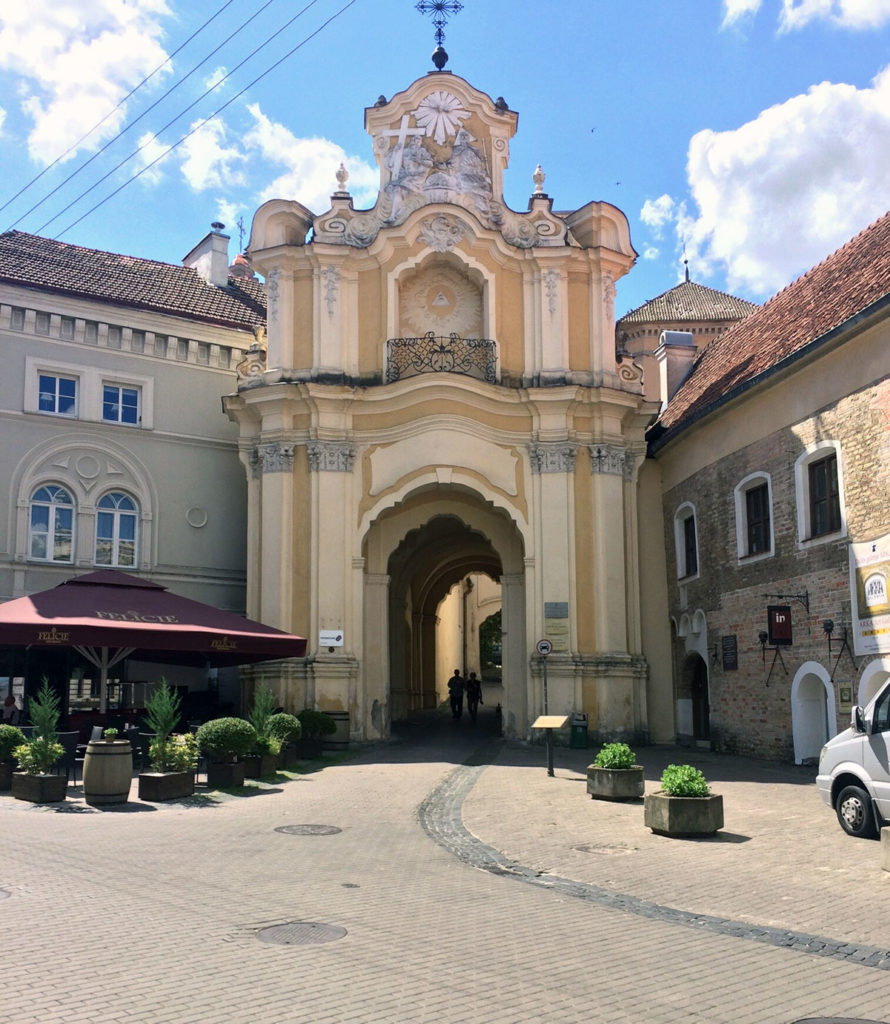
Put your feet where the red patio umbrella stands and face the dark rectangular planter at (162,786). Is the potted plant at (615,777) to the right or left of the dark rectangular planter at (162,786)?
left

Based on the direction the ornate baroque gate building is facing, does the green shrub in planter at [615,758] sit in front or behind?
in front

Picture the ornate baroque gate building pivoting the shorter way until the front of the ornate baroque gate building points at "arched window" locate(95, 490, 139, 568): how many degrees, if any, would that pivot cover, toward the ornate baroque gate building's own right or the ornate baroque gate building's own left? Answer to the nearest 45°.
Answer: approximately 90° to the ornate baroque gate building's own right

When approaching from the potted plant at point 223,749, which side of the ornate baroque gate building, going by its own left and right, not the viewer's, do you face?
front

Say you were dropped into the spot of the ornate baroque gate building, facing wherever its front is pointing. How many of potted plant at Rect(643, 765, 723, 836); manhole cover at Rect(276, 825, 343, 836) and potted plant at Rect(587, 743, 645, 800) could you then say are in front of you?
3

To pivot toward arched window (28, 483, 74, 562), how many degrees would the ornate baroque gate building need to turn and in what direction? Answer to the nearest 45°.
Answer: approximately 90° to its right

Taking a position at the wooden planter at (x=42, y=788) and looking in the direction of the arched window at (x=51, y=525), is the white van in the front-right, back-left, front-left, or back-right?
back-right

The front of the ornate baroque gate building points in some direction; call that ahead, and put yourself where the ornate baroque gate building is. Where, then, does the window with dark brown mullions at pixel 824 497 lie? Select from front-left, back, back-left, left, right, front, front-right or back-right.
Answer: front-left

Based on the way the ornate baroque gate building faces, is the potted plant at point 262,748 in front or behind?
in front

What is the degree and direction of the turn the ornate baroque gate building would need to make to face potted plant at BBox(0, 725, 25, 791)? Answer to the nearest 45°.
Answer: approximately 45° to its right

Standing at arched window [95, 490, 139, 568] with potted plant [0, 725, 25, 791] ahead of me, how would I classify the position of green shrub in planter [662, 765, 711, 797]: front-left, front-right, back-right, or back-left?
front-left

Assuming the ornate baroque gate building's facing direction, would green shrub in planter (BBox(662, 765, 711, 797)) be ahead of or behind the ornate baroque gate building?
ahead

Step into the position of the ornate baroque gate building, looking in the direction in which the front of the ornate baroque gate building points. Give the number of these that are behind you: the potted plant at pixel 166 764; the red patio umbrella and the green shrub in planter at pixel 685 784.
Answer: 0

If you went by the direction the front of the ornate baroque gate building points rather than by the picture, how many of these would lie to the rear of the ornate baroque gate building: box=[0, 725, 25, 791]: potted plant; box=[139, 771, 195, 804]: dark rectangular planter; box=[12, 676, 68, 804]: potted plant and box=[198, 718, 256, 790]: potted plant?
0

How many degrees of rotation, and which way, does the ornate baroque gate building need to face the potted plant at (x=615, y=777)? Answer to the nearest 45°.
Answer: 0° — it already faces it

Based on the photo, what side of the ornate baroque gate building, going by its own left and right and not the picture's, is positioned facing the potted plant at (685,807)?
front

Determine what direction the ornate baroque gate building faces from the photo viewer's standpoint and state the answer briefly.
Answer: facing the viewer

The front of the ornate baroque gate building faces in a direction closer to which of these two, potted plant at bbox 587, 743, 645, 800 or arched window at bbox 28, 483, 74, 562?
the potted plant
